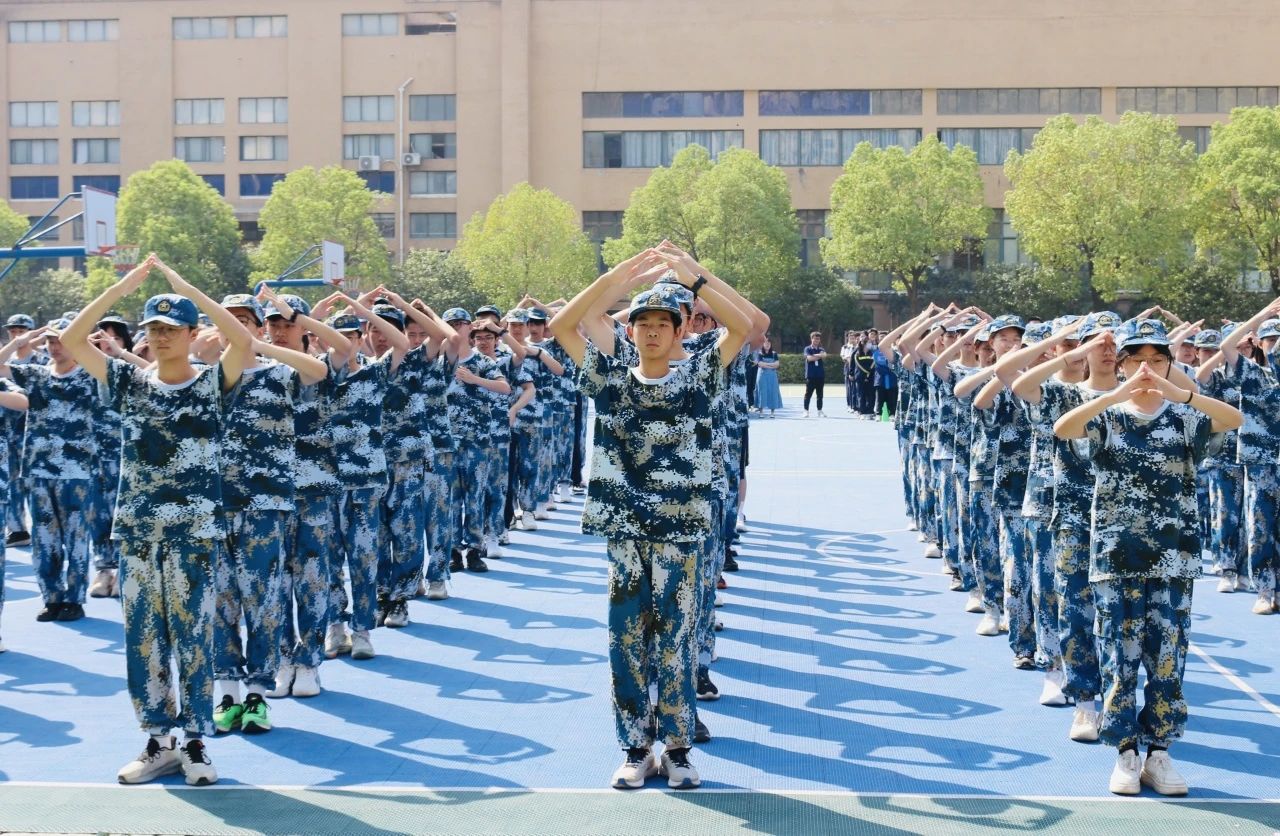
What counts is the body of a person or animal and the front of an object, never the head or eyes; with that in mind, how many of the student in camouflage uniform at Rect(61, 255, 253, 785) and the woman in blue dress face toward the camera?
2

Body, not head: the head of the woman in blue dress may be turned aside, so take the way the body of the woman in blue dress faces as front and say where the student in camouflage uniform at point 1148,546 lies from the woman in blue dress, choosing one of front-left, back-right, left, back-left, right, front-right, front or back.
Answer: front

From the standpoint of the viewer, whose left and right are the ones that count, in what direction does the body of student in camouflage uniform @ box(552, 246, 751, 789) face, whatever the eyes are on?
facing the viewer

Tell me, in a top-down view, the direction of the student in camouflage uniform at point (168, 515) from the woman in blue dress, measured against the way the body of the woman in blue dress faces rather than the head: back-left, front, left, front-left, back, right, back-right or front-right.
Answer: front

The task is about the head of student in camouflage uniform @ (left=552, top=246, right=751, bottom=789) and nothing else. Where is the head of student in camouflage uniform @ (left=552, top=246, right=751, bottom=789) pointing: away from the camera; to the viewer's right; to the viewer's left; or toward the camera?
toward the camera

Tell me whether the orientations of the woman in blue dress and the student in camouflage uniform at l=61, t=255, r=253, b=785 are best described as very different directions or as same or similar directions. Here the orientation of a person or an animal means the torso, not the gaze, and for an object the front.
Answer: same or similar directions

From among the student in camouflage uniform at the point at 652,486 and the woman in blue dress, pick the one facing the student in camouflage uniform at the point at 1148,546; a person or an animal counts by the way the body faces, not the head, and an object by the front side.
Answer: the woman in blue dress

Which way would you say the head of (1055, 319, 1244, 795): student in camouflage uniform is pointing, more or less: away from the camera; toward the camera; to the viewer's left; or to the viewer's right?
toward the camera

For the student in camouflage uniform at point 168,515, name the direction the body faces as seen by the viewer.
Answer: toward the camera

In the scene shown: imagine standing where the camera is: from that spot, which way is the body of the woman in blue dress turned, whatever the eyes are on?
toward the camera

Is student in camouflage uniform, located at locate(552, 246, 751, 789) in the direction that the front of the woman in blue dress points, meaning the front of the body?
yes

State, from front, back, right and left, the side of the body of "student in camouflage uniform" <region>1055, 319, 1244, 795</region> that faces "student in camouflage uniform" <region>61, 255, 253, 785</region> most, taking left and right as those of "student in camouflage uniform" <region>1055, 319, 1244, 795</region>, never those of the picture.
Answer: right
